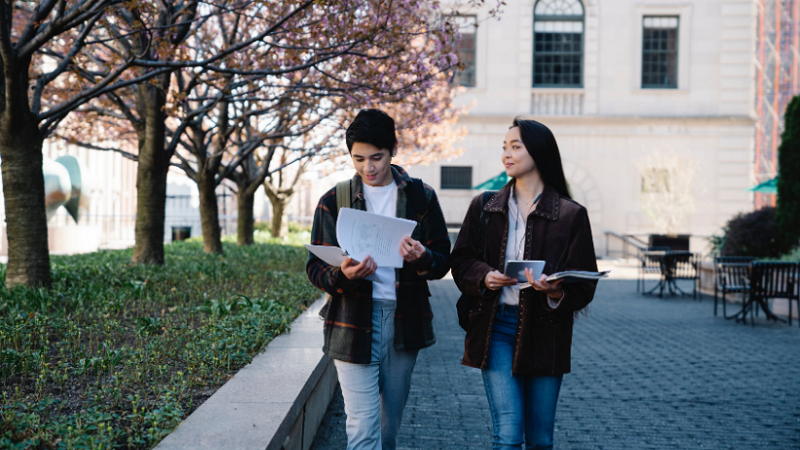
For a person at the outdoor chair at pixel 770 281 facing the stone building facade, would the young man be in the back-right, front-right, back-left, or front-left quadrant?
back-left

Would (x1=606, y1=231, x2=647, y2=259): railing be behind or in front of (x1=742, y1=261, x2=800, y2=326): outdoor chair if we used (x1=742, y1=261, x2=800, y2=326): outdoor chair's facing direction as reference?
in front

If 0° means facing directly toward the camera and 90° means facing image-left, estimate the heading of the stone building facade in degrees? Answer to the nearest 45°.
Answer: approximately 0°

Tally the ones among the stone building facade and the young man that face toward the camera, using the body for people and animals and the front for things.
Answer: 2

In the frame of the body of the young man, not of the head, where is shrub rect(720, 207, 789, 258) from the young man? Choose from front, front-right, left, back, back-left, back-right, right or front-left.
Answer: back-left

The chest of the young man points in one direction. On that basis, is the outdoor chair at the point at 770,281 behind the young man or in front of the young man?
behind

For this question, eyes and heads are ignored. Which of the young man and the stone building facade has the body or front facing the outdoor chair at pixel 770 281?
the stone building facade
